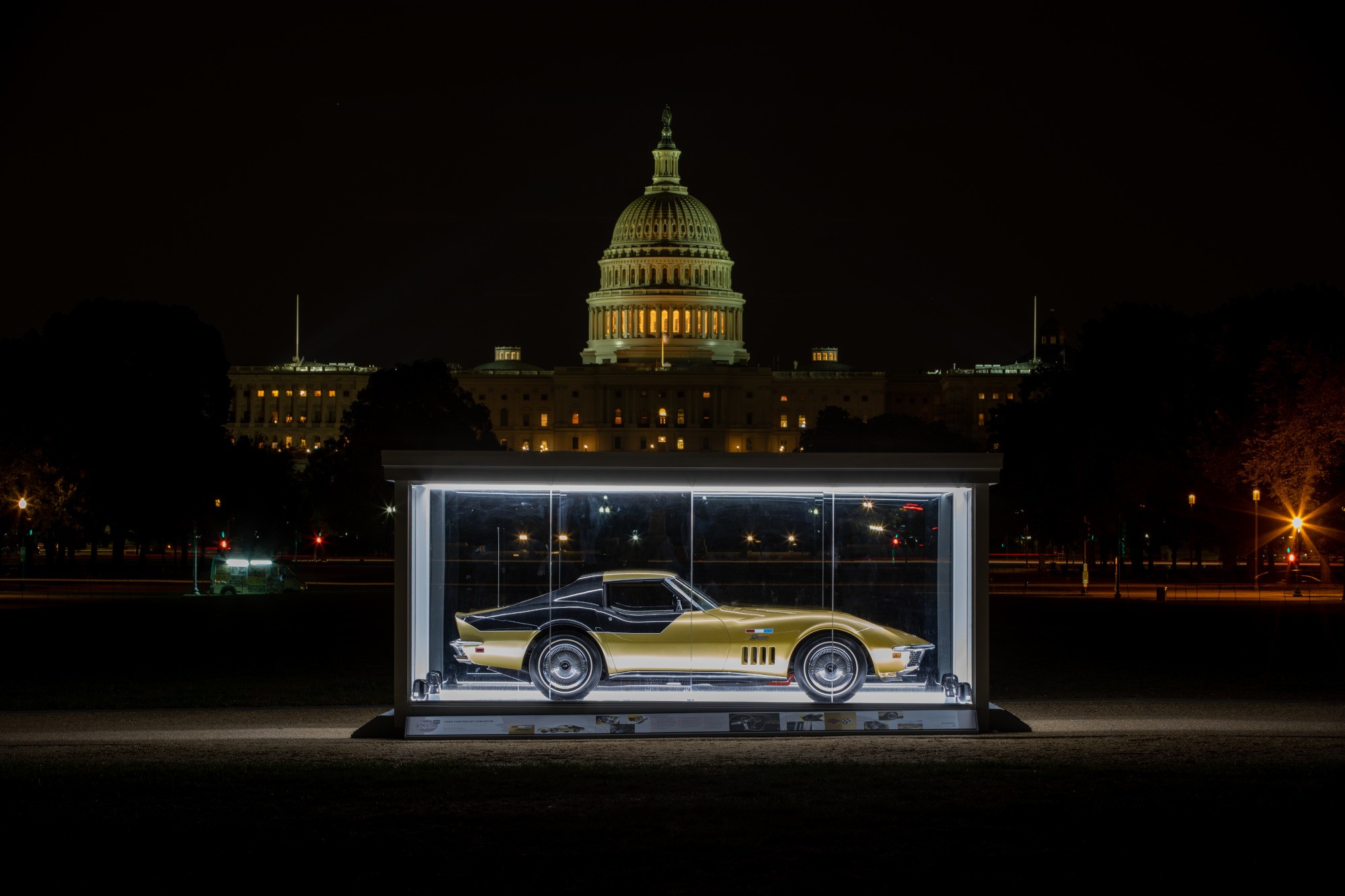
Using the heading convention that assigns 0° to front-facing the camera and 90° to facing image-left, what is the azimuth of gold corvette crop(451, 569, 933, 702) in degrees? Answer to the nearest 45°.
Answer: approximately 270°
